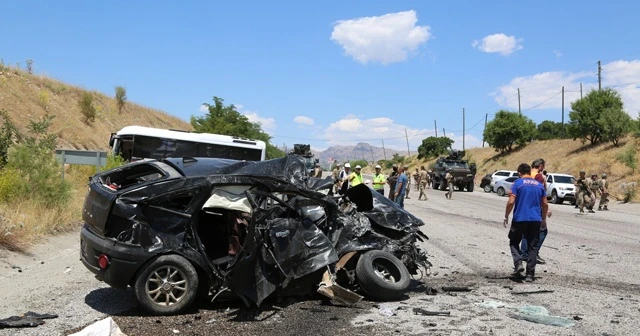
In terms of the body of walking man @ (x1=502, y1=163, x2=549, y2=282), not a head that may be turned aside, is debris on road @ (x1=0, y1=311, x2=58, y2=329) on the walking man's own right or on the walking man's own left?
on the walking man's own left

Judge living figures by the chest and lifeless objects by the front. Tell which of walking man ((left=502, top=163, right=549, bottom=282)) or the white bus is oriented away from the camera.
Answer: the walking man

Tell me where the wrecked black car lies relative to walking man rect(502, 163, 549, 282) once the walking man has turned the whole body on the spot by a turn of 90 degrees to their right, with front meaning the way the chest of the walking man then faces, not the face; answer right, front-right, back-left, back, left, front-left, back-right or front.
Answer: back-right

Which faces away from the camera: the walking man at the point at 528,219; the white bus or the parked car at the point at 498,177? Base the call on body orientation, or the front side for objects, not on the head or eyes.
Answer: the walking man

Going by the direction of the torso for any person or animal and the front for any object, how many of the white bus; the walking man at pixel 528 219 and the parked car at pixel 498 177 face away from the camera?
1

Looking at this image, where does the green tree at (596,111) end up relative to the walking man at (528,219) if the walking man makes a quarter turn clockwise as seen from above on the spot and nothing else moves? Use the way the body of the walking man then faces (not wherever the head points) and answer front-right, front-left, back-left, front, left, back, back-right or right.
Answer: left

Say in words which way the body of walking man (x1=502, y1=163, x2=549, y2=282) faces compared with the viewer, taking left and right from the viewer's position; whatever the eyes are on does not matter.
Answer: facing away from the viewer

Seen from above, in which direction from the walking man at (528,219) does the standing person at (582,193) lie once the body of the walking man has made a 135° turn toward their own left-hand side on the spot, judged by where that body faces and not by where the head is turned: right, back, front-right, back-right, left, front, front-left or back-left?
back-right

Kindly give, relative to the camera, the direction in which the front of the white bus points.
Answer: facing the viewer and to the left of the viewer
